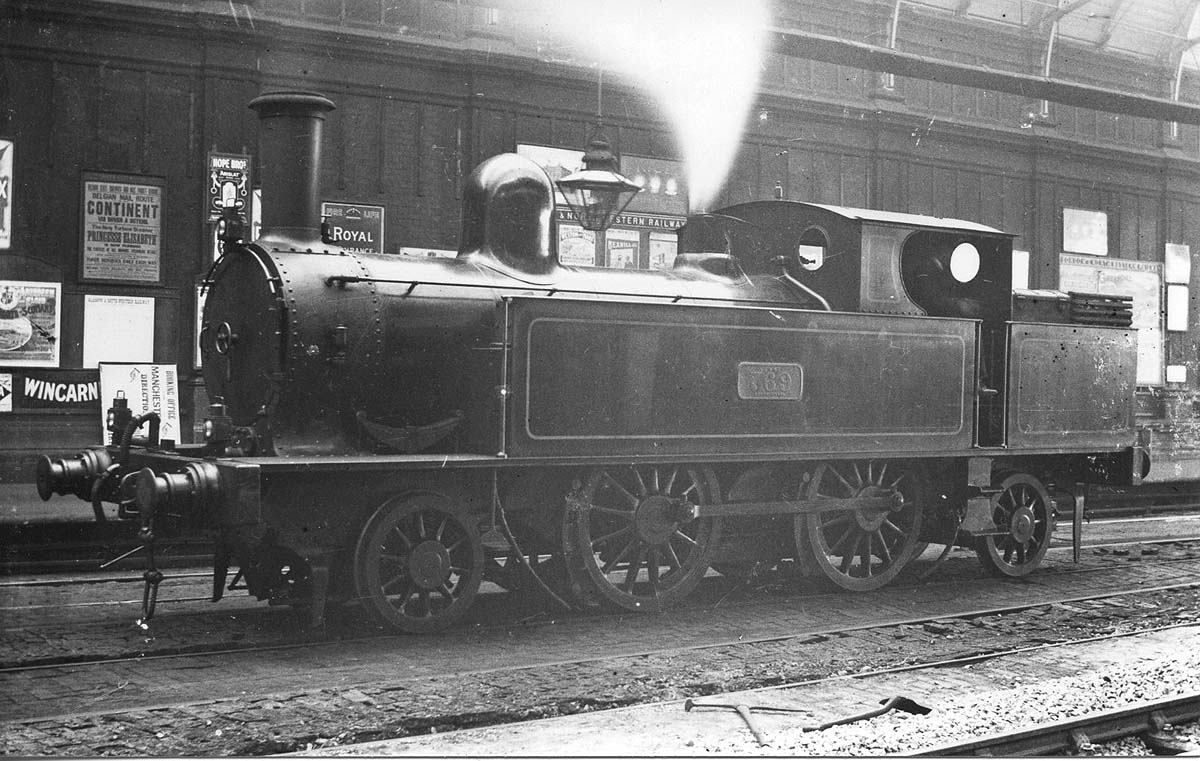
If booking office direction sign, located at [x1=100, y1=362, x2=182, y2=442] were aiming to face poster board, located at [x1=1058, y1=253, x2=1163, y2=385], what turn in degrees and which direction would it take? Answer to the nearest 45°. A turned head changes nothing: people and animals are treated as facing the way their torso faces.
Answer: approximately 90° to its left

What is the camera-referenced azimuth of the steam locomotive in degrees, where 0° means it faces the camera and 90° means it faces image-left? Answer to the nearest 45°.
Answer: approximately 45°

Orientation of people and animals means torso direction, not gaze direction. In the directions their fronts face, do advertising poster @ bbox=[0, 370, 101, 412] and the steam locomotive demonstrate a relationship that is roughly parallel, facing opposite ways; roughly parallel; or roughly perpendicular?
roughly perpendicular

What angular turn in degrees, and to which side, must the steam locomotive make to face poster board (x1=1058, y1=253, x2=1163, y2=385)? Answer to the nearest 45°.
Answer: approximately 180°

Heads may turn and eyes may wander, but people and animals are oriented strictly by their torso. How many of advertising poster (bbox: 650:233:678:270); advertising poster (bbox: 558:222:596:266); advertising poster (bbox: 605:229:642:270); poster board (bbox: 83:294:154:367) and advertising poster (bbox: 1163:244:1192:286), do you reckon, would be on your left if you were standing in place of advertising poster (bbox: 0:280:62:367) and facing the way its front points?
5

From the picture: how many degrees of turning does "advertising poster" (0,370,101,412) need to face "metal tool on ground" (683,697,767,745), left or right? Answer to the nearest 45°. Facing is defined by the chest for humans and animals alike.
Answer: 0° — it already faces it

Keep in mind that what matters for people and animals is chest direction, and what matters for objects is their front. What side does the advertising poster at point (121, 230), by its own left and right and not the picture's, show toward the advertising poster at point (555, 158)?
left

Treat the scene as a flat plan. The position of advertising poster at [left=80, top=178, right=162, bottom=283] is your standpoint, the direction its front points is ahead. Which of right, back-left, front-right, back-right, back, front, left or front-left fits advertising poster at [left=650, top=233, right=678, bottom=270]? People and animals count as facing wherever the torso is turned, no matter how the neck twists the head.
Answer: left

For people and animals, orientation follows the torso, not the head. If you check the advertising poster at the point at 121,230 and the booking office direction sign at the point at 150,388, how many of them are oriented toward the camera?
2

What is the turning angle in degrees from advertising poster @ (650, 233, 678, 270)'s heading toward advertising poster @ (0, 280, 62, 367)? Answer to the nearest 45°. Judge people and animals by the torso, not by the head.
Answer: approximately 90° to its right

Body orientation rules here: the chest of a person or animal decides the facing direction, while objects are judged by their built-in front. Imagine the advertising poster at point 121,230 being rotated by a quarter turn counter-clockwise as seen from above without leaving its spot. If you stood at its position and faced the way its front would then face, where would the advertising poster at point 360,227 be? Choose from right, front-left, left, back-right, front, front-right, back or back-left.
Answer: front
